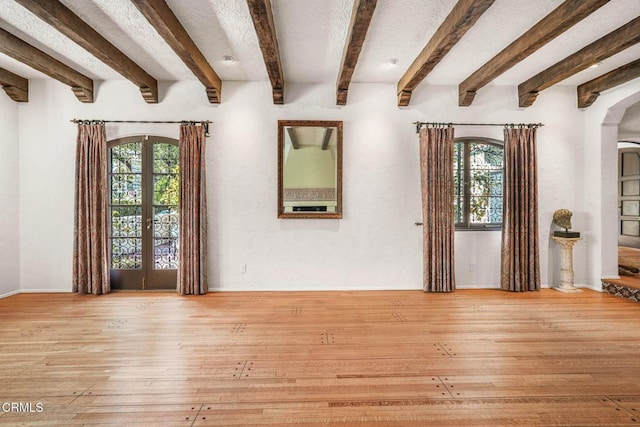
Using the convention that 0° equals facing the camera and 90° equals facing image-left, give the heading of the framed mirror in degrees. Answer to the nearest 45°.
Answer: approximately 0°

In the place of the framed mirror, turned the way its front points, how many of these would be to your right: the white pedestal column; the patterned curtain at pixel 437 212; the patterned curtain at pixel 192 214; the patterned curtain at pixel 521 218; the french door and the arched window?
2

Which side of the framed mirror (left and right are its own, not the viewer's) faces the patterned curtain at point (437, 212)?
left

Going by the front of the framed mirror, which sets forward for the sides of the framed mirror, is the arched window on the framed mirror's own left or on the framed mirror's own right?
on the framed mirror's own left

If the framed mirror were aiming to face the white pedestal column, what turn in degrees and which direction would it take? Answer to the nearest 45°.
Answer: approximately 90° to its left

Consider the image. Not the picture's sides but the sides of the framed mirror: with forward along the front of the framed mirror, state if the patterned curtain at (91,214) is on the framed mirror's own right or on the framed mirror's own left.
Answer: on the framed mirror's own right

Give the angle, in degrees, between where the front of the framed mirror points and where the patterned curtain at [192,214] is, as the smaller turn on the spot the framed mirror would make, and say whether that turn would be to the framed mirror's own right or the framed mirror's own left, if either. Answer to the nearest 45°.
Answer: approximately 90° to the framed mirror's own right

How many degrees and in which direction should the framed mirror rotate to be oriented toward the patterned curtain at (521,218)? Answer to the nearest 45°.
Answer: approximately 90° to its left

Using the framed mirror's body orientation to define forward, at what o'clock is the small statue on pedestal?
The small statue on pedestal is roughly at 9 o'clock from the framed mirror.

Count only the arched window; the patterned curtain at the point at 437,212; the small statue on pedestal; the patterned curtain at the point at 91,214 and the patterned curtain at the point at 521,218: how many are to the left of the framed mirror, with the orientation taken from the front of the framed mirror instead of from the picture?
4
